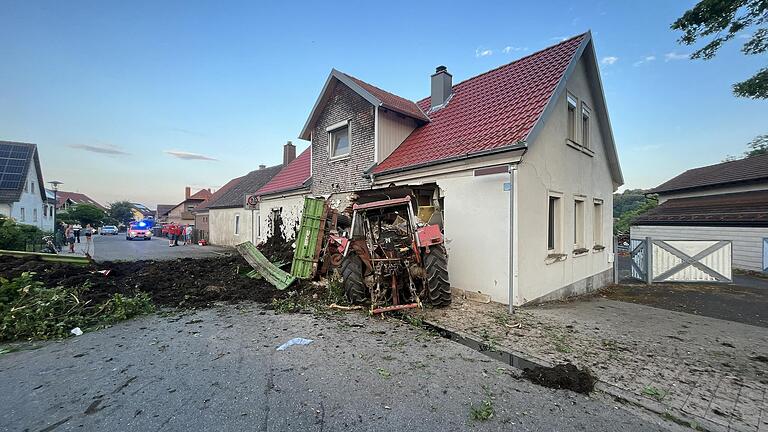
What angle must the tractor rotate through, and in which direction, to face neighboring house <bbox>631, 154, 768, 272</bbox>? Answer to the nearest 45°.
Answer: approximately 45° to its right

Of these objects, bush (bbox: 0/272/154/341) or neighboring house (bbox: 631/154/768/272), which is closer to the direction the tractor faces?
the neighboring house

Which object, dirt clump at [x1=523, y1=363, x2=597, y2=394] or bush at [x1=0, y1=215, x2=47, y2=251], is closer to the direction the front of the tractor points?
the bush

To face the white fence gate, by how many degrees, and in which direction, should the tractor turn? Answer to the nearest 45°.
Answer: approximately 45° to its right

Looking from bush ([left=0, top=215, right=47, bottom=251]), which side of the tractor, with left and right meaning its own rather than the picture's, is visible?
left

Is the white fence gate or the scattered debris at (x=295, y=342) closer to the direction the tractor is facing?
the white fence gate

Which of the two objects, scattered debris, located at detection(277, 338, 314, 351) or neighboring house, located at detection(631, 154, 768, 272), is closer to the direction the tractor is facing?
the neighboring house

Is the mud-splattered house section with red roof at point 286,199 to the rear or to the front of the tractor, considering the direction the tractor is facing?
to the front

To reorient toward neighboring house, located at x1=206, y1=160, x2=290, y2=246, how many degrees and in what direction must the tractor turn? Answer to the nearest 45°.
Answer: approximately 45° to its left

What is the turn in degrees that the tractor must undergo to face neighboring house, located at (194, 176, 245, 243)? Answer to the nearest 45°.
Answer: approximately 45° to its left

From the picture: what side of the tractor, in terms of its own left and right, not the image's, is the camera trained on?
back

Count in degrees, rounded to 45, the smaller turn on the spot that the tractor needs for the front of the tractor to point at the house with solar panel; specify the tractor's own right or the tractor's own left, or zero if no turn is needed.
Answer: approximately 45° to the tractor's own left

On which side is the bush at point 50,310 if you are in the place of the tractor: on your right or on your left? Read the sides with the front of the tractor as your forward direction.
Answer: on your left
